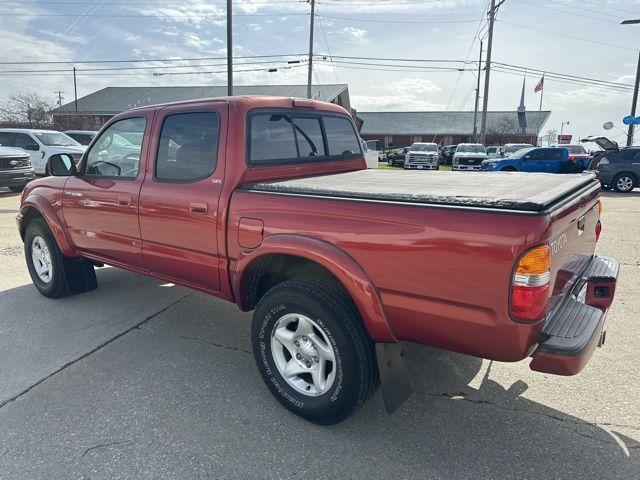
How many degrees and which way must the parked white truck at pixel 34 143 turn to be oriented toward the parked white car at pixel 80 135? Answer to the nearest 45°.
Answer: approximately 90° to its left

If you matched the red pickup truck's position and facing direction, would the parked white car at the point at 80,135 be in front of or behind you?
in front

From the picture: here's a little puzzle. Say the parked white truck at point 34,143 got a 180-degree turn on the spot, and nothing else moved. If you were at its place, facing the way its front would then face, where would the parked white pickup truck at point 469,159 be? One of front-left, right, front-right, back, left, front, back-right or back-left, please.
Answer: back-right

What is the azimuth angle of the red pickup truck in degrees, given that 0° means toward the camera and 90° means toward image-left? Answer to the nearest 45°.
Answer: approximately 135°

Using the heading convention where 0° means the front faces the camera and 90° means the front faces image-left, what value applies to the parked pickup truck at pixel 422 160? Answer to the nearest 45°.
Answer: approximately 0°

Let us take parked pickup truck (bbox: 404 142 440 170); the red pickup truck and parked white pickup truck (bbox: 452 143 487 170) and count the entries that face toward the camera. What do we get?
2

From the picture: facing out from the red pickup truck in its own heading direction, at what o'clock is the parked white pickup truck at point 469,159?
The parked white pickup truck is roughly at 2 o'clock from the red pickup truck.

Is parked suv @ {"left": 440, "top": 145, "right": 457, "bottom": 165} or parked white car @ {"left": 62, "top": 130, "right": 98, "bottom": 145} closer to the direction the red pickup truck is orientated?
the parked white car

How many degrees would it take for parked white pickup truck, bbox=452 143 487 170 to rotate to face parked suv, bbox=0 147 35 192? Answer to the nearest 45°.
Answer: approximately 45° to its right

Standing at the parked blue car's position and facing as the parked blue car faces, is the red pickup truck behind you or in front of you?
in front
